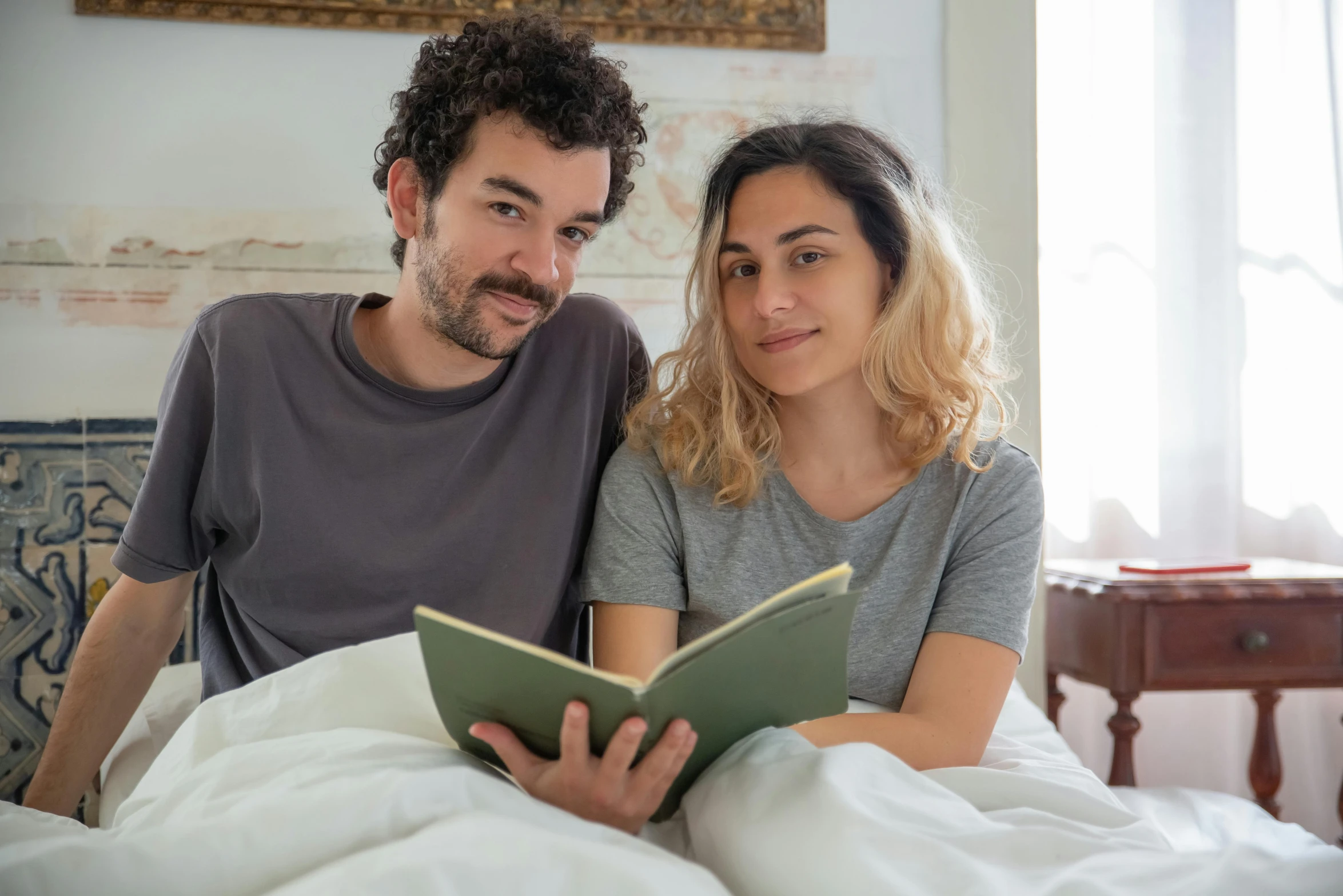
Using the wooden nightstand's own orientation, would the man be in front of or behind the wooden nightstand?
in front

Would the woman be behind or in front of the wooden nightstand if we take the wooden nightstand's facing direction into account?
in front

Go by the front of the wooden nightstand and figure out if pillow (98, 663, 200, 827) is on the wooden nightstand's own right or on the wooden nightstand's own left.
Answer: on the wooden nightstand's own right

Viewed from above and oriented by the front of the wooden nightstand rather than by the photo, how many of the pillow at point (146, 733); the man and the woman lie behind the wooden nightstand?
0

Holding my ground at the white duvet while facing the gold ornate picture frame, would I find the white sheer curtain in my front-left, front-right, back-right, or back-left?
front-right

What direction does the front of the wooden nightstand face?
toward the camera
